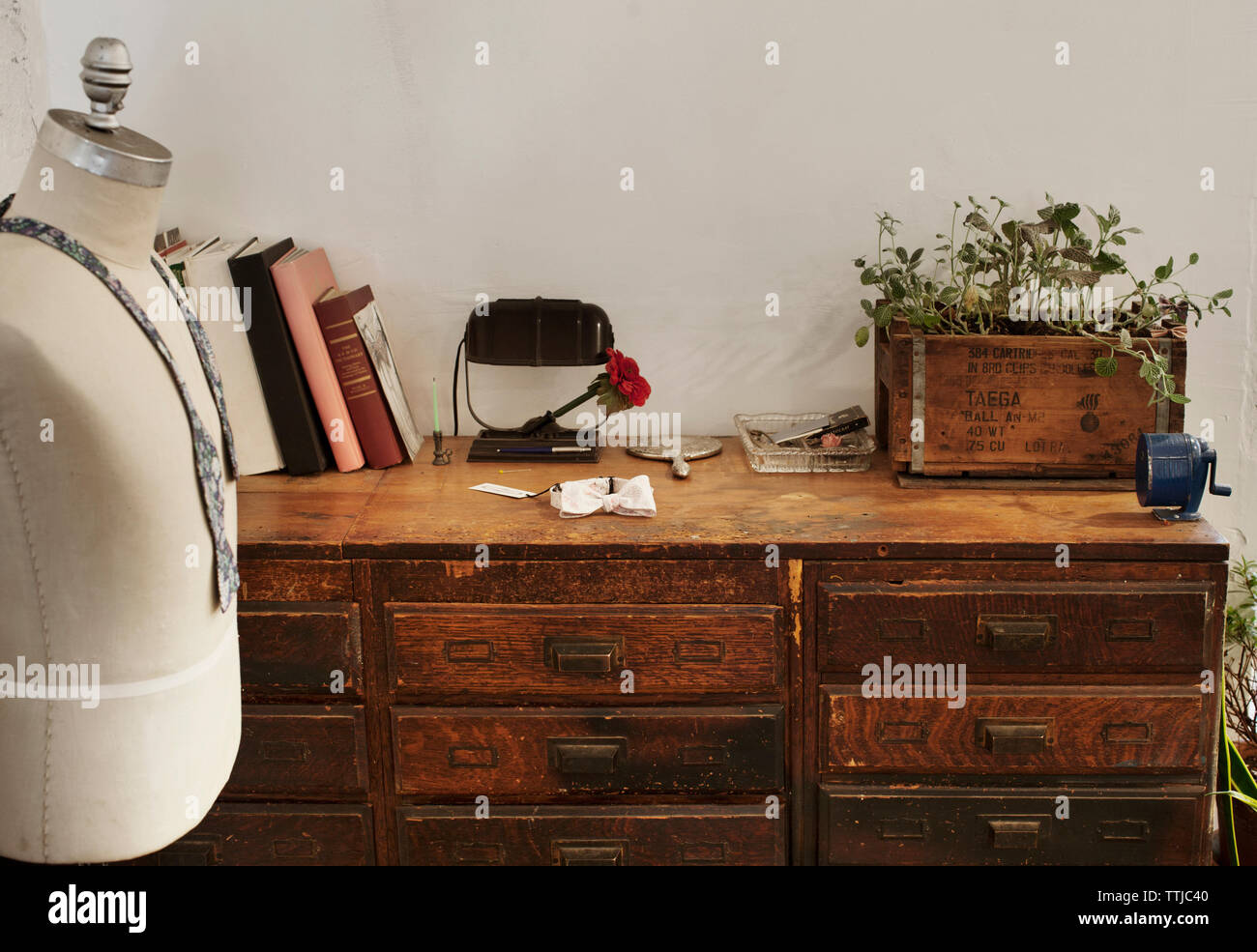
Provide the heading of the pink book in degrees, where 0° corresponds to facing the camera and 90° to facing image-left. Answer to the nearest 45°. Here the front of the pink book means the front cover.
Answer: approximately 270°

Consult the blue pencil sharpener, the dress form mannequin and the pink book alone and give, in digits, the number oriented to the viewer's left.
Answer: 1

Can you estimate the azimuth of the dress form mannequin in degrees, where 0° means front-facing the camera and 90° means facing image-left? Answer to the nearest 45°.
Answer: approximately 315°

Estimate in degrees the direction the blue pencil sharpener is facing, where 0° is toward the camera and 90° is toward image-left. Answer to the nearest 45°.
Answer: approximately 90°
